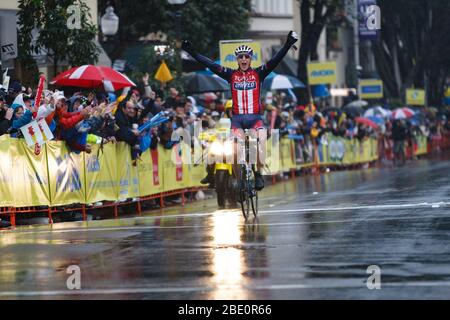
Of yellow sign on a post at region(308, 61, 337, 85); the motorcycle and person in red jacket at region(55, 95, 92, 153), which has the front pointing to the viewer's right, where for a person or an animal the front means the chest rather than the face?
the person in red jacket

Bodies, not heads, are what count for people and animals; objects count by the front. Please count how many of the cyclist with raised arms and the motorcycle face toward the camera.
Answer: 2

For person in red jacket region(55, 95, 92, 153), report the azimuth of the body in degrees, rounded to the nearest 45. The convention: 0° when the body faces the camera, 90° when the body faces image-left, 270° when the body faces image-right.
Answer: approximately 270°

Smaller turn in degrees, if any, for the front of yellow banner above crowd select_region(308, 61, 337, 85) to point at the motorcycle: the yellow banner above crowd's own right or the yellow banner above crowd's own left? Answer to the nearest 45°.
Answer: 0° — it already faces it

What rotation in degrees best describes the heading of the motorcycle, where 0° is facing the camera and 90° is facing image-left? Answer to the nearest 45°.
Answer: approximately 0°

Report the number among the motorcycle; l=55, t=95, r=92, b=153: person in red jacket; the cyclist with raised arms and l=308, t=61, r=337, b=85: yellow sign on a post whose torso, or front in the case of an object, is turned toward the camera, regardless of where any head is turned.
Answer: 3

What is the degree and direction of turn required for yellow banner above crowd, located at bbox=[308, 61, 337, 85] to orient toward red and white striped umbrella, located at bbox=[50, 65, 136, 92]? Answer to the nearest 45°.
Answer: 0° — it already faces it

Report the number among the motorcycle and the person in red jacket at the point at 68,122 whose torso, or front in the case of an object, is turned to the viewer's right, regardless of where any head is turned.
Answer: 1

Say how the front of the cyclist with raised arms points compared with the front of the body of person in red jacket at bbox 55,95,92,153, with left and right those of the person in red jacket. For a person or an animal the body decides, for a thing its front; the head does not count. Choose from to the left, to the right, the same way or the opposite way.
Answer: to the right

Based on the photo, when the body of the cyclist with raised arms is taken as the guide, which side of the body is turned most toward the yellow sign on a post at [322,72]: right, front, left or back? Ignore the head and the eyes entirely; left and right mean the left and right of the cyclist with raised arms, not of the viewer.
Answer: back
